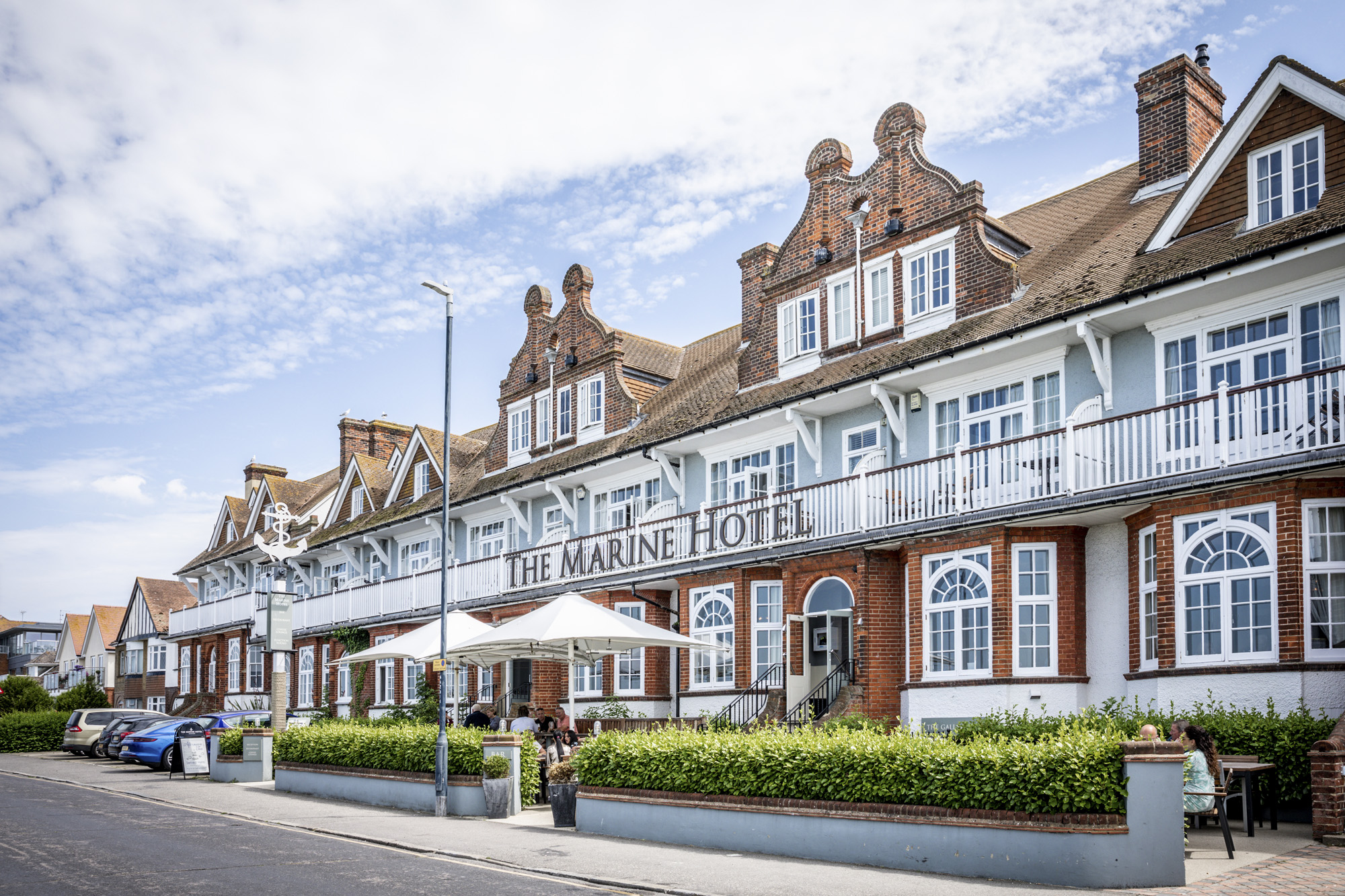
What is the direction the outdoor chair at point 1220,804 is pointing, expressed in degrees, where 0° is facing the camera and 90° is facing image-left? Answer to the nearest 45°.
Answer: approximately 90°
